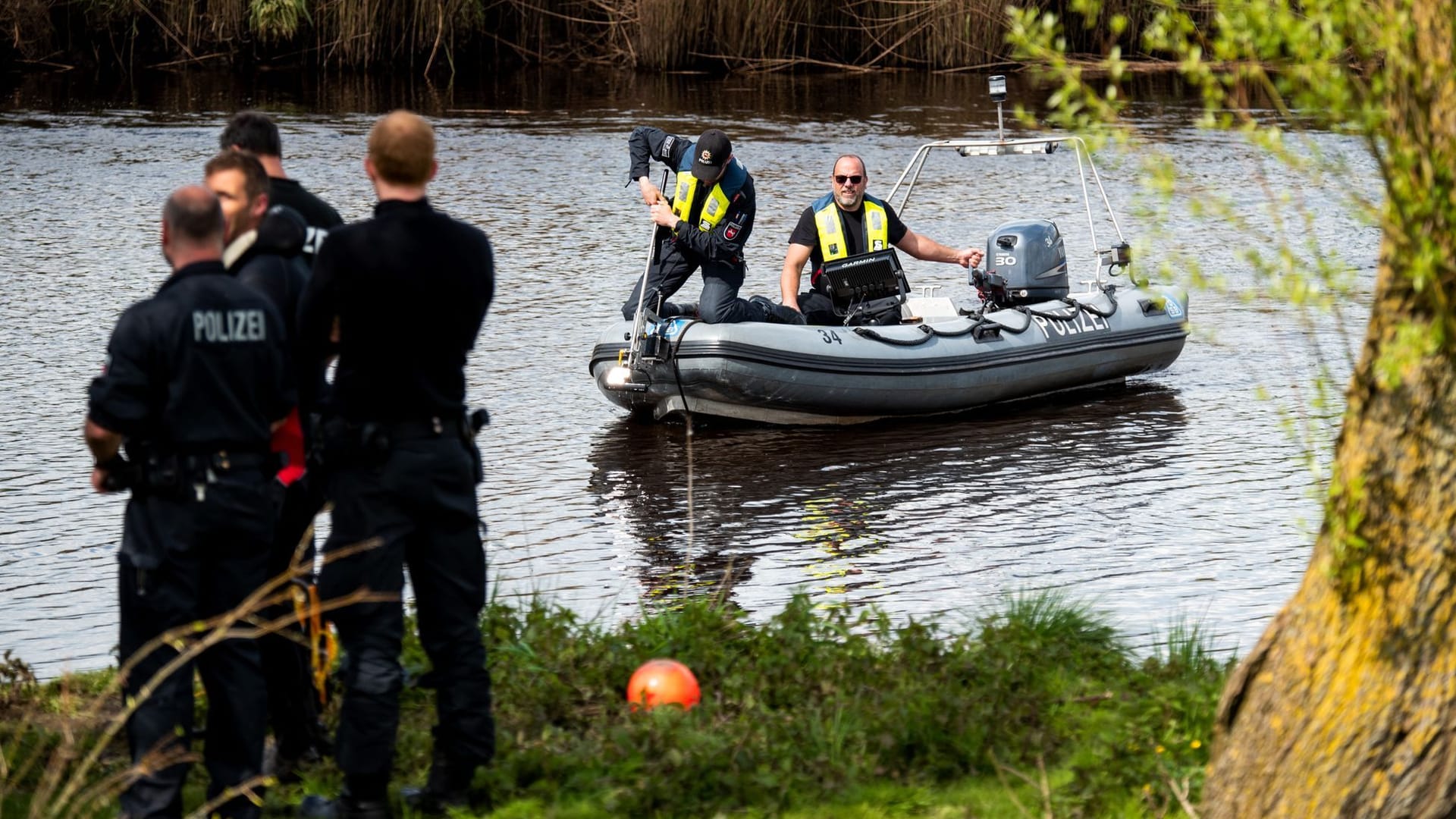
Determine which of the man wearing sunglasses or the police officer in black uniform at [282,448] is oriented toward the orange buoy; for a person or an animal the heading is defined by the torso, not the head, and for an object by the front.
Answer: the man wearing sunglasses

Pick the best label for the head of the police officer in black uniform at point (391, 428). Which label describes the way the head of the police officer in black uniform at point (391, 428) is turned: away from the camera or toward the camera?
away from the camera

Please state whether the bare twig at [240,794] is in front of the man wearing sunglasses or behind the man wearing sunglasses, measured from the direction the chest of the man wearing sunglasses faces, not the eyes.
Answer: in front

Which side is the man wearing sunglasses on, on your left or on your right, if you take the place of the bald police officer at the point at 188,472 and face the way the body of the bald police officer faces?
on your right

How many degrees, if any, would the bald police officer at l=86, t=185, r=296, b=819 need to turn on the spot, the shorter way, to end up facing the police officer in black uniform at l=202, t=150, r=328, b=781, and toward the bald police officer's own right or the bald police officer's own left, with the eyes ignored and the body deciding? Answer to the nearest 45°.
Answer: approximately 90° to the bald police officer's own right

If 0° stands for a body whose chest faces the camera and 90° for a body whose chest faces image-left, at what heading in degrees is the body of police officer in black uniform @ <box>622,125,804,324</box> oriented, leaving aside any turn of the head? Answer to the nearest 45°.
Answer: approximately 45°

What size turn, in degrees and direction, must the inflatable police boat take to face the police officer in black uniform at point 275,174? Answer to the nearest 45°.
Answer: approximately 45° to its left

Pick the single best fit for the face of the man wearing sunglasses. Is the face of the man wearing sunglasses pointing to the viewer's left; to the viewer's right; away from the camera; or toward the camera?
toward the camera

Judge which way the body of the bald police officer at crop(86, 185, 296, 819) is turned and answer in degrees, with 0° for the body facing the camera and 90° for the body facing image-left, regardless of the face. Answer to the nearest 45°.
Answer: approximately 135°

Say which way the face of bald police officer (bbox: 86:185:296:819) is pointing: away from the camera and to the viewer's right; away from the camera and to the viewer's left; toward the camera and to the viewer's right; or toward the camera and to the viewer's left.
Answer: away from the camera and to the viewer's right

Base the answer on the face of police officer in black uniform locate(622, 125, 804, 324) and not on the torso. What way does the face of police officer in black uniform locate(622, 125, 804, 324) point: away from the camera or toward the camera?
toward the camera

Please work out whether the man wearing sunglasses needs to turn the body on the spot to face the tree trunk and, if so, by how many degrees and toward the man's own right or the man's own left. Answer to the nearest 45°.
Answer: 0° — they already face it

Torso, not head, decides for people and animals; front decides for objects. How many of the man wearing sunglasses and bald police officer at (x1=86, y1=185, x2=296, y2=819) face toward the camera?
1

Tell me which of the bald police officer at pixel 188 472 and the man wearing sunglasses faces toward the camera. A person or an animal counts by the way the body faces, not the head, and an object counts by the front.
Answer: the man wearing sunglasses

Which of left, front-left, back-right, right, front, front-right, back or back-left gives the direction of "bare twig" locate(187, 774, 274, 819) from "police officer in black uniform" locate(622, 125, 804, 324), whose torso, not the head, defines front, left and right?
front-left

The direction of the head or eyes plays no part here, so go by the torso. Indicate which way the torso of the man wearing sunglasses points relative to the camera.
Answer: toward the camera

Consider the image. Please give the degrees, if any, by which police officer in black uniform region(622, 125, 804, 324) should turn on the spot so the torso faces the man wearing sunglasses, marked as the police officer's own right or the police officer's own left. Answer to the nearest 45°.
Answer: approximately 180°

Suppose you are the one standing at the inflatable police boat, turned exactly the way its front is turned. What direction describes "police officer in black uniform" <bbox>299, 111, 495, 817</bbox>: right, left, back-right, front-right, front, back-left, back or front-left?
front-left

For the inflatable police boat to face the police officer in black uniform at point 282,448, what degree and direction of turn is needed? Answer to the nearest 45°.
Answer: approximately 45° to its left
